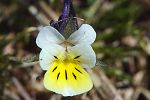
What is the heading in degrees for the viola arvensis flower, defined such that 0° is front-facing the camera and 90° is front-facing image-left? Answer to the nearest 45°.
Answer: approximately 0°
